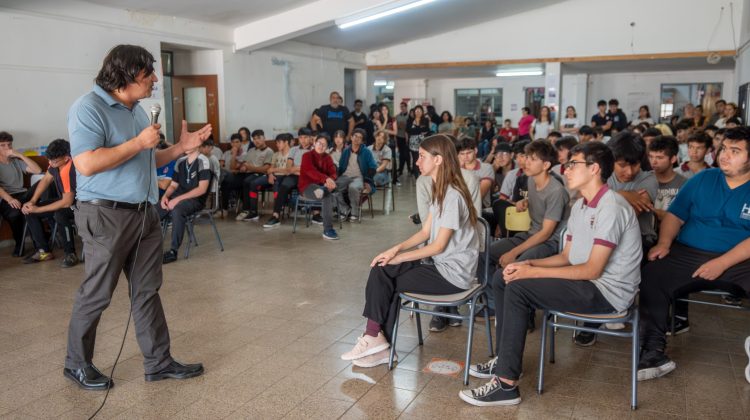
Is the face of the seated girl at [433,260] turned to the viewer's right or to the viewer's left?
to the viewer's left

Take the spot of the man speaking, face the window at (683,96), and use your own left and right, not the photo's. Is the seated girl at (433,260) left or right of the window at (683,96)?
right

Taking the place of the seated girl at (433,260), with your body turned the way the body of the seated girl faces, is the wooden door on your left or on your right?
on your right

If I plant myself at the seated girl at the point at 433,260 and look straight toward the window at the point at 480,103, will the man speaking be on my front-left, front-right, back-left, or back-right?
back-left

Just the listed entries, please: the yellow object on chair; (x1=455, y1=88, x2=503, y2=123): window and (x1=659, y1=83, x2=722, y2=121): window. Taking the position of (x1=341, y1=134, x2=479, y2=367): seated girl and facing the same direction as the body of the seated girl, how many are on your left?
0

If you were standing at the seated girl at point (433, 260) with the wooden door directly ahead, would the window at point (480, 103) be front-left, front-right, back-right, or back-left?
front-right

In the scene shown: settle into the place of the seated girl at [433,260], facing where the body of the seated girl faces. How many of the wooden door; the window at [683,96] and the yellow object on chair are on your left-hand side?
0

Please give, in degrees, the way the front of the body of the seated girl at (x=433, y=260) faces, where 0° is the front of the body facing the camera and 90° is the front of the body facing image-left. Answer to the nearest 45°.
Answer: approximately 90°

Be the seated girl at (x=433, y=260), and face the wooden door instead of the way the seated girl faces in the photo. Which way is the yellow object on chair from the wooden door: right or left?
right

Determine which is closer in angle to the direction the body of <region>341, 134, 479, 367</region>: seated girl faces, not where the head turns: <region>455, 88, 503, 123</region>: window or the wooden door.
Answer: the wooden door

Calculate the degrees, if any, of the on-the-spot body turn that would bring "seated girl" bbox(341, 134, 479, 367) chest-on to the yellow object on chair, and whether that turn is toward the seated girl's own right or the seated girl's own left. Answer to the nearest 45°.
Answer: approximately 135° to the seated girl's own right

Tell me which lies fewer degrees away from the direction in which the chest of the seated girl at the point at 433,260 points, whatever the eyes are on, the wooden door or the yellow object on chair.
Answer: the wooden door

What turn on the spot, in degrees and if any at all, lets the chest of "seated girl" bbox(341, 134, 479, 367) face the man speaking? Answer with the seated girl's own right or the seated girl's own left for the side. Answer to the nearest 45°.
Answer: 0° — they already face them

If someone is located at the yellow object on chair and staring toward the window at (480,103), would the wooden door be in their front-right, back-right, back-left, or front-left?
front-left

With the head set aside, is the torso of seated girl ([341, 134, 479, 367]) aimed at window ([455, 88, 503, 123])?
no

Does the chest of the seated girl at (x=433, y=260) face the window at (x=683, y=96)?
no

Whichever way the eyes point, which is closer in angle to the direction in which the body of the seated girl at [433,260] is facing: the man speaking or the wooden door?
the man speaking

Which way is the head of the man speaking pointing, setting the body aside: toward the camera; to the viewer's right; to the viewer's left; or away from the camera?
to the viewer's right

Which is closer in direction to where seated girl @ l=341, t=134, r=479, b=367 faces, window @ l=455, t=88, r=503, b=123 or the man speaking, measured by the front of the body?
the man speaking

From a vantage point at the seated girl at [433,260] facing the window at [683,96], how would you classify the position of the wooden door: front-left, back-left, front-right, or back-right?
front-left
